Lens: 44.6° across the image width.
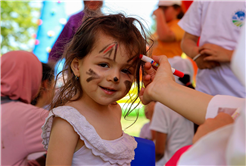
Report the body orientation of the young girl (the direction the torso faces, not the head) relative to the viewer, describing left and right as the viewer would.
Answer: facing the viewer and to the right of the viewer

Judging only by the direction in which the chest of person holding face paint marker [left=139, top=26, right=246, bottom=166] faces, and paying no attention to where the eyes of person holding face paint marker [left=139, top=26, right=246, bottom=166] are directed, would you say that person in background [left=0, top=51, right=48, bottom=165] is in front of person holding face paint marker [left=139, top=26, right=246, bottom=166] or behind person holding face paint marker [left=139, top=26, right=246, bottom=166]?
in front

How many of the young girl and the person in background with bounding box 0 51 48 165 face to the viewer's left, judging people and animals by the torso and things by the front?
0

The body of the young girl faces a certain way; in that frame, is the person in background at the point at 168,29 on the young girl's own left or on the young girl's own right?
on the young girl's own left

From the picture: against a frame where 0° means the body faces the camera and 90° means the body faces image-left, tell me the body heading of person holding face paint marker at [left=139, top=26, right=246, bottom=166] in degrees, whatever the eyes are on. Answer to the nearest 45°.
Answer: approximately 90°
